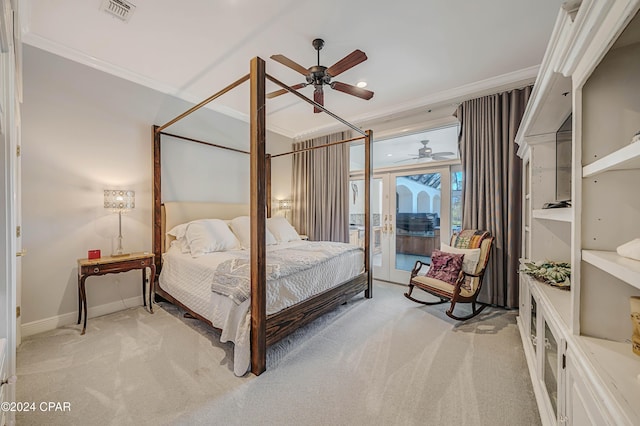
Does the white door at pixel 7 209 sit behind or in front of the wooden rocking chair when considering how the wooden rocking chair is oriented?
in front

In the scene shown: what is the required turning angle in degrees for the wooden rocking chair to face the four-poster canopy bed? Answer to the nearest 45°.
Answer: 0° — it already faces it

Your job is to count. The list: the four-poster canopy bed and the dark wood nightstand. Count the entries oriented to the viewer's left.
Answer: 0

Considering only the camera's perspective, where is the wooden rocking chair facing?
facing the viewer and to the left of the viewer

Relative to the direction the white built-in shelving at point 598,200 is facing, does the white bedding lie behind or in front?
in front

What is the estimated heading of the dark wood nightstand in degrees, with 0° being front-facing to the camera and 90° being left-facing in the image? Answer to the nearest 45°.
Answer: approximately 315°

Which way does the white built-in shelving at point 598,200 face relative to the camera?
to the viewer's left

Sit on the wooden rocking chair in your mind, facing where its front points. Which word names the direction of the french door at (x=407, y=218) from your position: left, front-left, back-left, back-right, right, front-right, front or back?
right

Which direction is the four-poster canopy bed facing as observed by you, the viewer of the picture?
facing the viewer and to the right of the viewer

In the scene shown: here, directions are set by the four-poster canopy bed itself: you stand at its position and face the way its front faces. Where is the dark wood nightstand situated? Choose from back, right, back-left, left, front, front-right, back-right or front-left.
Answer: back

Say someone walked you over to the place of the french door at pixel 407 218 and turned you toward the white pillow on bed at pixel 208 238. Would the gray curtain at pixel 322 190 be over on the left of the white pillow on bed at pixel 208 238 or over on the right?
right

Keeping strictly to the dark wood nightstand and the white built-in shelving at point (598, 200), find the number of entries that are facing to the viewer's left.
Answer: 1

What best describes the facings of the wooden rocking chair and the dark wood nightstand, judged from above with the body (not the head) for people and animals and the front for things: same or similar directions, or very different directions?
very different directions

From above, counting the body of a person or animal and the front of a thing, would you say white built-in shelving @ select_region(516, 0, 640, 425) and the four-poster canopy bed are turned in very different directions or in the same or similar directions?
very different directions
